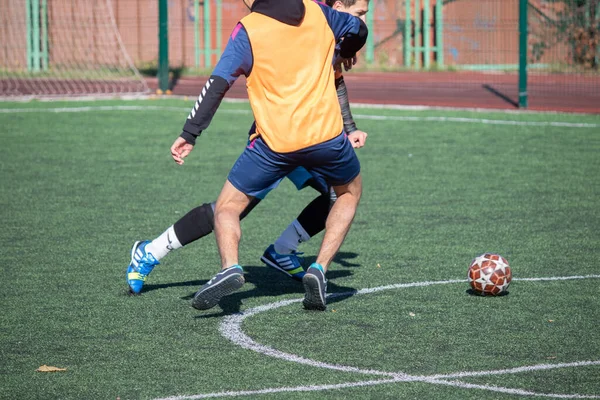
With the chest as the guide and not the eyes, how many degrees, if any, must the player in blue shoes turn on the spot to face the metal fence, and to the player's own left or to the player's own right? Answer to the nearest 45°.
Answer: approximately 135° to the player's own left

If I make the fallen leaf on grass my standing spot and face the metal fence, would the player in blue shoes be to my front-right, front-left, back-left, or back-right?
front-right

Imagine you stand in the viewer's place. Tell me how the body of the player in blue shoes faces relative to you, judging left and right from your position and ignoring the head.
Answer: facing the viewer and to the right of the viewer

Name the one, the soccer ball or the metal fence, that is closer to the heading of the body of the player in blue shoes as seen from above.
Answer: the soccer ball

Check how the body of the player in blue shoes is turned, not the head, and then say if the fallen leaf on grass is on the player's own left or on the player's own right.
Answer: on the player's own right
